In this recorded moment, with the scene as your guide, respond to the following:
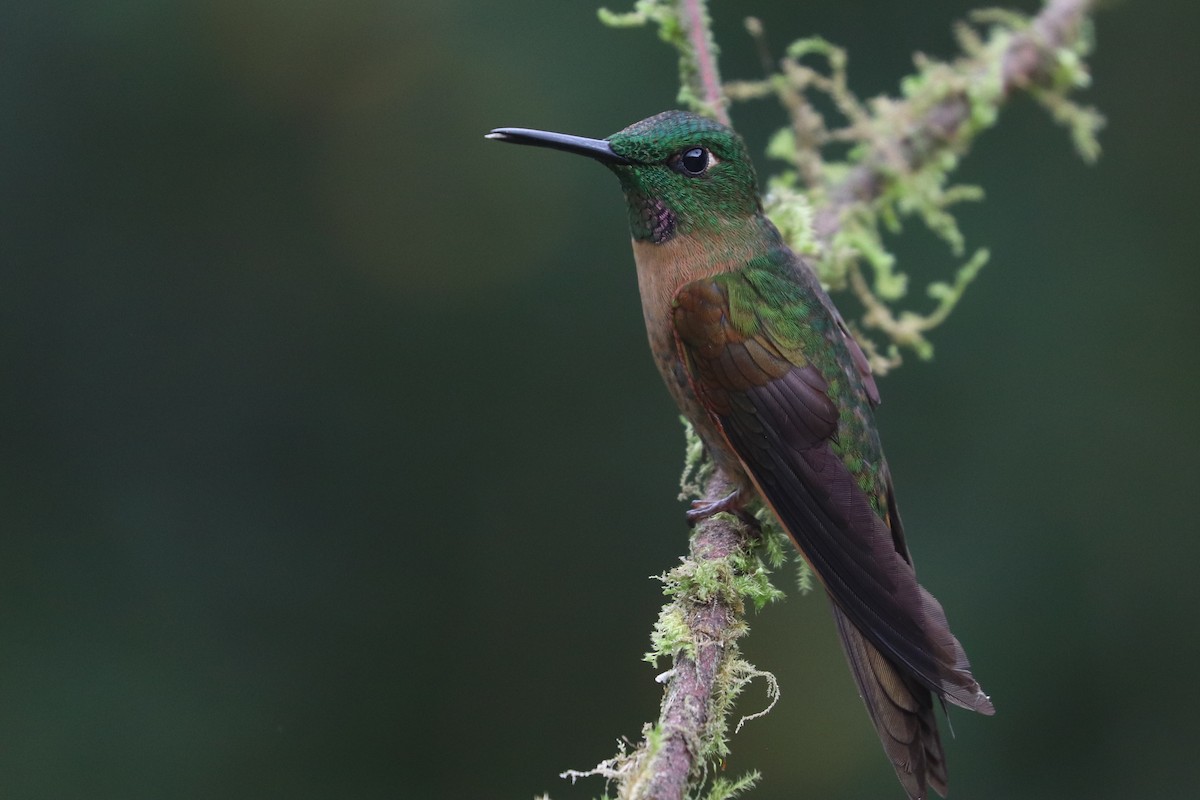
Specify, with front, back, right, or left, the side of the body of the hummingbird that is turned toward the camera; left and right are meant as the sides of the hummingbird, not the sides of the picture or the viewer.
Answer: left
